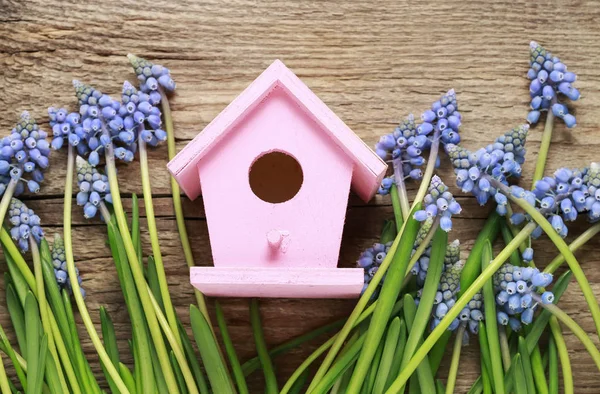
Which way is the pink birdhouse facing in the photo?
toward the camera
